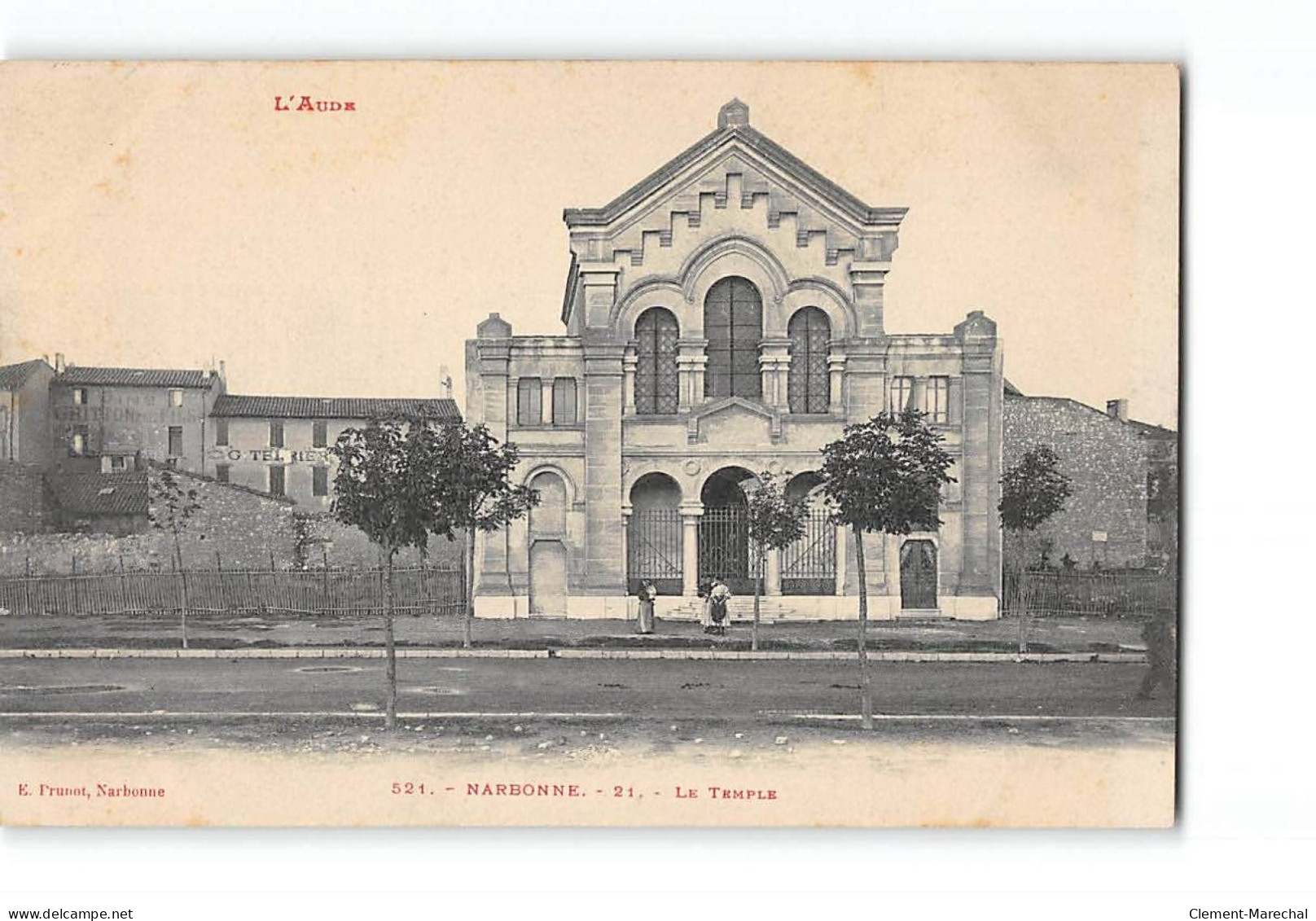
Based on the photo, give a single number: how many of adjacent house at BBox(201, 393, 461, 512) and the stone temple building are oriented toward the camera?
2

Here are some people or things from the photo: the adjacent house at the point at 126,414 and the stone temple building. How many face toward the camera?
2

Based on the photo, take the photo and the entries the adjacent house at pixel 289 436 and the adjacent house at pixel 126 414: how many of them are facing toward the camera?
2

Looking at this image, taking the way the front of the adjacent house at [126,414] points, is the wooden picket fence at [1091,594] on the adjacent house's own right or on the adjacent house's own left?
on the adjacent house's own left

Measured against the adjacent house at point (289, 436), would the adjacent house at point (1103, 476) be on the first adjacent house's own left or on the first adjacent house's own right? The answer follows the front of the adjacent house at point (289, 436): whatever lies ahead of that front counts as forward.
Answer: on the first adjacent house's own left

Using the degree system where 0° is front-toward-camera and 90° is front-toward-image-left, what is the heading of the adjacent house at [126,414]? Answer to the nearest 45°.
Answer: approximately 0°
